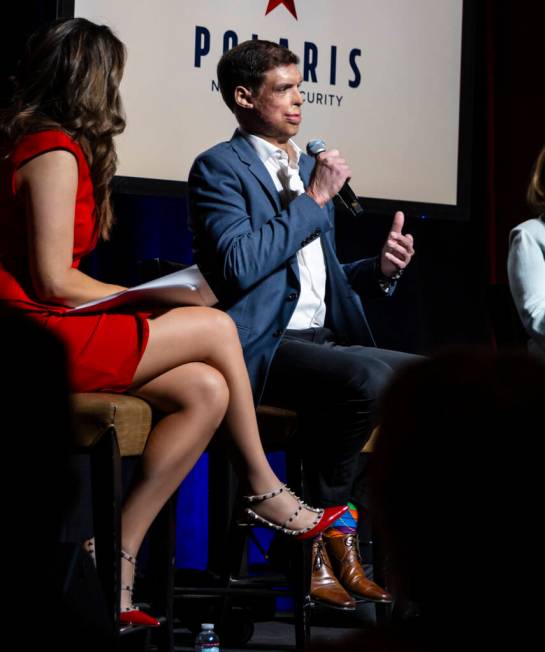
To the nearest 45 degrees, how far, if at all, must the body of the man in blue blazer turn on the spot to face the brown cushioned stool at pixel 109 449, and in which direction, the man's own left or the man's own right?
approximately 90° to the man's own right

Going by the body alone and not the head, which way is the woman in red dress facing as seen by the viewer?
to the viewer's right
